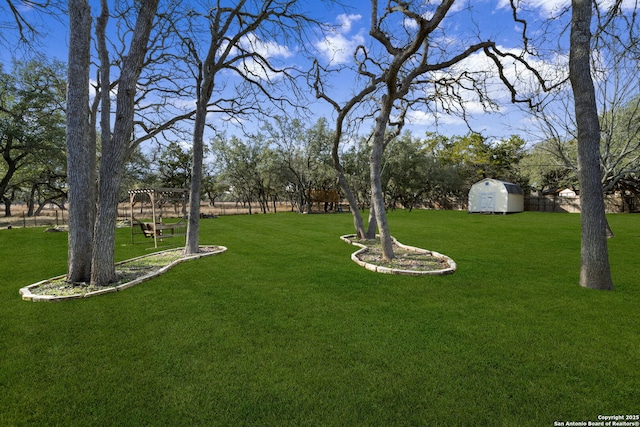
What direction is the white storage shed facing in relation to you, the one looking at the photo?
facing the viewer and to the left of the viewer
